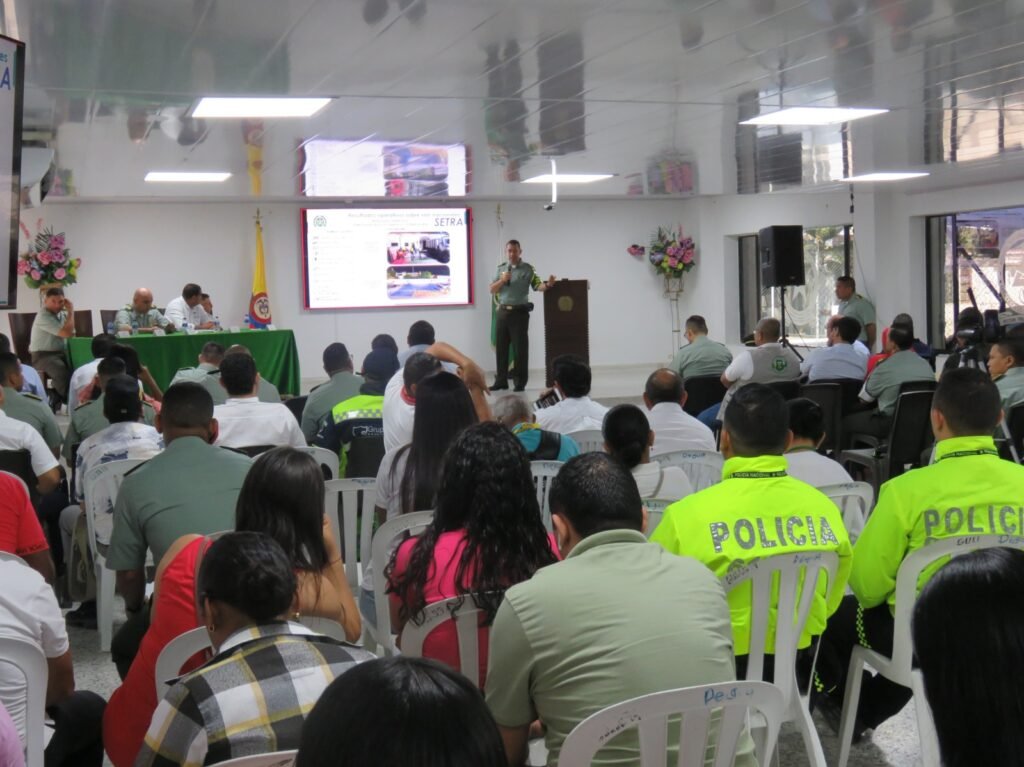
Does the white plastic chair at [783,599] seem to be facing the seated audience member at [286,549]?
no

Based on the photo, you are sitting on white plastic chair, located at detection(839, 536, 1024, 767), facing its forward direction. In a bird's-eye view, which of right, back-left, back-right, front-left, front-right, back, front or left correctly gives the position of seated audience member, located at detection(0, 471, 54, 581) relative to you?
front-left

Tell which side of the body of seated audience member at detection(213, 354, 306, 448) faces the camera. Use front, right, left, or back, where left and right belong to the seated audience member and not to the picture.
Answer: back

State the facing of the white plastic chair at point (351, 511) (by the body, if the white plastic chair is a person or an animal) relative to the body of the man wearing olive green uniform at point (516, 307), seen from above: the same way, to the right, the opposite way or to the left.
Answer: the opposite way

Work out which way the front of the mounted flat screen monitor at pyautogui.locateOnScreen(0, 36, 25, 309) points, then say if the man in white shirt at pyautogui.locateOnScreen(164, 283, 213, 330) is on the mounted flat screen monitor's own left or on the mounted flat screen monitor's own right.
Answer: on the mounted flat screen monitor's own left

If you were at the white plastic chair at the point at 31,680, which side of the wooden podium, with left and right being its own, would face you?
front

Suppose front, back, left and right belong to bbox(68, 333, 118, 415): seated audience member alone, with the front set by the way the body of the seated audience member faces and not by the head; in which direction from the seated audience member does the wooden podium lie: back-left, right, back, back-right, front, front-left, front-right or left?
front

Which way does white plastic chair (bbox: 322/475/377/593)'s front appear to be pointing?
away from the camera

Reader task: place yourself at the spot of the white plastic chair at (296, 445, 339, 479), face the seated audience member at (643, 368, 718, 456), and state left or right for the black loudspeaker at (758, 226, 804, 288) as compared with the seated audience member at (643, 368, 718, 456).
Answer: left

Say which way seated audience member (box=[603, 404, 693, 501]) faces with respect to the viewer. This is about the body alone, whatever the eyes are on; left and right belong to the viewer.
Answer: facing away from the viewer

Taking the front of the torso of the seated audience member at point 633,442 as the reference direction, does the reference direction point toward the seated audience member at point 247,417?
no

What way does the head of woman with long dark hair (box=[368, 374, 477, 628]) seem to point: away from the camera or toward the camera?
away from the camera

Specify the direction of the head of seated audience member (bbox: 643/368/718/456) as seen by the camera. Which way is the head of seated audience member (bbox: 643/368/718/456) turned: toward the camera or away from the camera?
away from the camera

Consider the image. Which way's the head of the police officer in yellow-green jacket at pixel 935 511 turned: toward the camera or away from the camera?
away from the camera

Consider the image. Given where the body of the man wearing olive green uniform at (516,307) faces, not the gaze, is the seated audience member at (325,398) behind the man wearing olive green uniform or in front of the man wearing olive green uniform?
in front

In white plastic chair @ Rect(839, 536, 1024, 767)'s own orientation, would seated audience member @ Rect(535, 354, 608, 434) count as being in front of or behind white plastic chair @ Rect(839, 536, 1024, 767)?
in front
